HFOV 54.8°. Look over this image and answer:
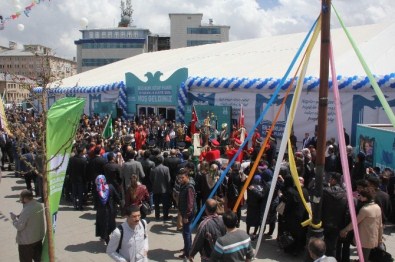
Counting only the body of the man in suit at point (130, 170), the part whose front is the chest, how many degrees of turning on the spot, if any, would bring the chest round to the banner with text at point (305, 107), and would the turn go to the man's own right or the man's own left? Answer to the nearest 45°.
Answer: approximately 45° to the man's own right

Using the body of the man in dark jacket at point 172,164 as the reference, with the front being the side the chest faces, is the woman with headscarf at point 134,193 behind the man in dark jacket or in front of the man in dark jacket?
behind

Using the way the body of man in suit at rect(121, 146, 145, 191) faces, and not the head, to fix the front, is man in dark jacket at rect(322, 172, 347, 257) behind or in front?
behind

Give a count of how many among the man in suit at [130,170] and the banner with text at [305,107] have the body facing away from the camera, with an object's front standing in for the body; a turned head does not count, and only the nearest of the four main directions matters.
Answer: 1

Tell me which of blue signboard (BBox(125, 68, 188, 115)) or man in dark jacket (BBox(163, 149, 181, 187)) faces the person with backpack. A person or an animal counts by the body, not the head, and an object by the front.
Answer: the blue signboard

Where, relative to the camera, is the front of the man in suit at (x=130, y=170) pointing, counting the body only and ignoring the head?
away from the camera

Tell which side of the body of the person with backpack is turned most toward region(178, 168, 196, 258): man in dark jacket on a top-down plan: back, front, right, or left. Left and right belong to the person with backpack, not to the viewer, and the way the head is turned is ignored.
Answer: left

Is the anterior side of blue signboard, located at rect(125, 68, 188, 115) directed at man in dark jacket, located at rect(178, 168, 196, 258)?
yes

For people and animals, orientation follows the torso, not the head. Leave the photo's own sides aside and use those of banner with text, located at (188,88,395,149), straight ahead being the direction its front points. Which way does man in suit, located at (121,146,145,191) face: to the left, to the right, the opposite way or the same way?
the opposite way

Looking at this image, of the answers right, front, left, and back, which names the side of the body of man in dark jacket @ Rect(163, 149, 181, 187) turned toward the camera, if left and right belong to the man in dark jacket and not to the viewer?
back

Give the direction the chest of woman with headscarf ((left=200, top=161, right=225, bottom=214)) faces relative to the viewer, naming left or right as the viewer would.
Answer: facing away from the viewer

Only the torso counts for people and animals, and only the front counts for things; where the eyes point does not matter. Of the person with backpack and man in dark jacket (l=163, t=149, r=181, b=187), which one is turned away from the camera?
the man in dark jacket

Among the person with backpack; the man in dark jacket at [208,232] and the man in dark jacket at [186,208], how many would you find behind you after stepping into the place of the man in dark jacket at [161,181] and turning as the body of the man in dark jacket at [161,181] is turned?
3

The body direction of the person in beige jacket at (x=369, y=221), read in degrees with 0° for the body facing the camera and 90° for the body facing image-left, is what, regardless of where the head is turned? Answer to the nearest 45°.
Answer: approximately 135°

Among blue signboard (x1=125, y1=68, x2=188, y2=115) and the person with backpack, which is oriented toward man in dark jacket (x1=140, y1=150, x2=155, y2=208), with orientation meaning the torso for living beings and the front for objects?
the blue signboard

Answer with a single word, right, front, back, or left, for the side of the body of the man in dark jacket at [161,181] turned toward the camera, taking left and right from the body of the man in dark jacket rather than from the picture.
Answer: back
